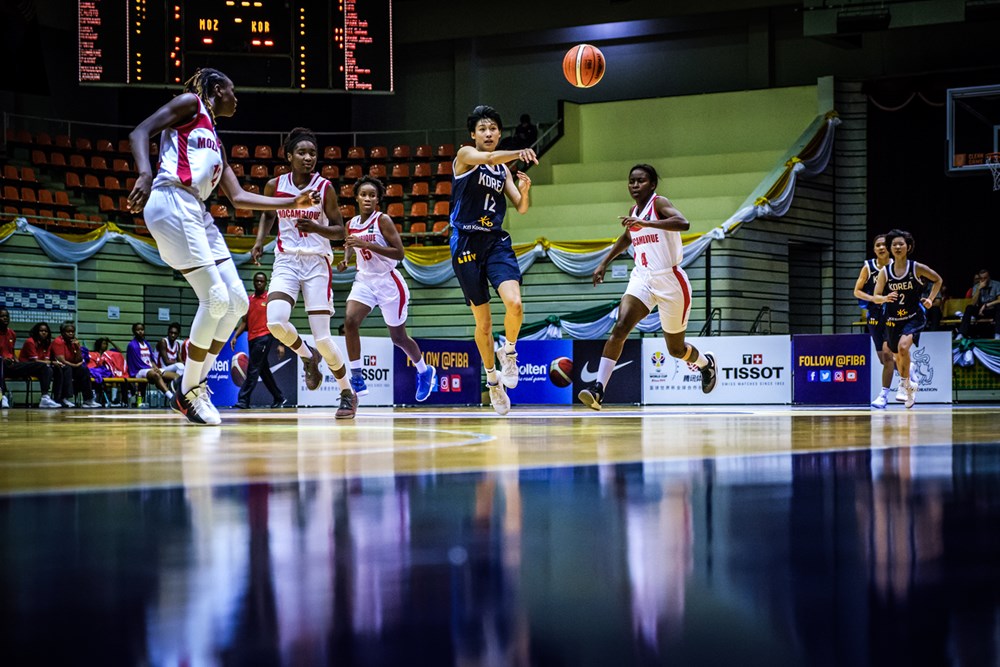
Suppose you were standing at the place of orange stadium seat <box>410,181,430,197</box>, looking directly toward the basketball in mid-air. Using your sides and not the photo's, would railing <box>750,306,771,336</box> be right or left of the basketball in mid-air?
left

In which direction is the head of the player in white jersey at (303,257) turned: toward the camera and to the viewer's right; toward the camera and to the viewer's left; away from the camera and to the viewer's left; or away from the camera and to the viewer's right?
toward the camera and to the viewer's right

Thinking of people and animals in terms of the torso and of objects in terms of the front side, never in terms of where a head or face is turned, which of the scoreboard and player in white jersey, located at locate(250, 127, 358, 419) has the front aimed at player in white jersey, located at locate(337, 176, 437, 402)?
the scoreboard

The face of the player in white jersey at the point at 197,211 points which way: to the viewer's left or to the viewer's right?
to the viewer's right

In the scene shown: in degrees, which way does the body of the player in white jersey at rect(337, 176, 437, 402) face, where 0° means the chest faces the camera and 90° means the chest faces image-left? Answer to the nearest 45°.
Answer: approximately 45°

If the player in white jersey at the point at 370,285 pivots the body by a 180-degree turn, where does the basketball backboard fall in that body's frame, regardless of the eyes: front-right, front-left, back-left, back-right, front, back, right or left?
front
